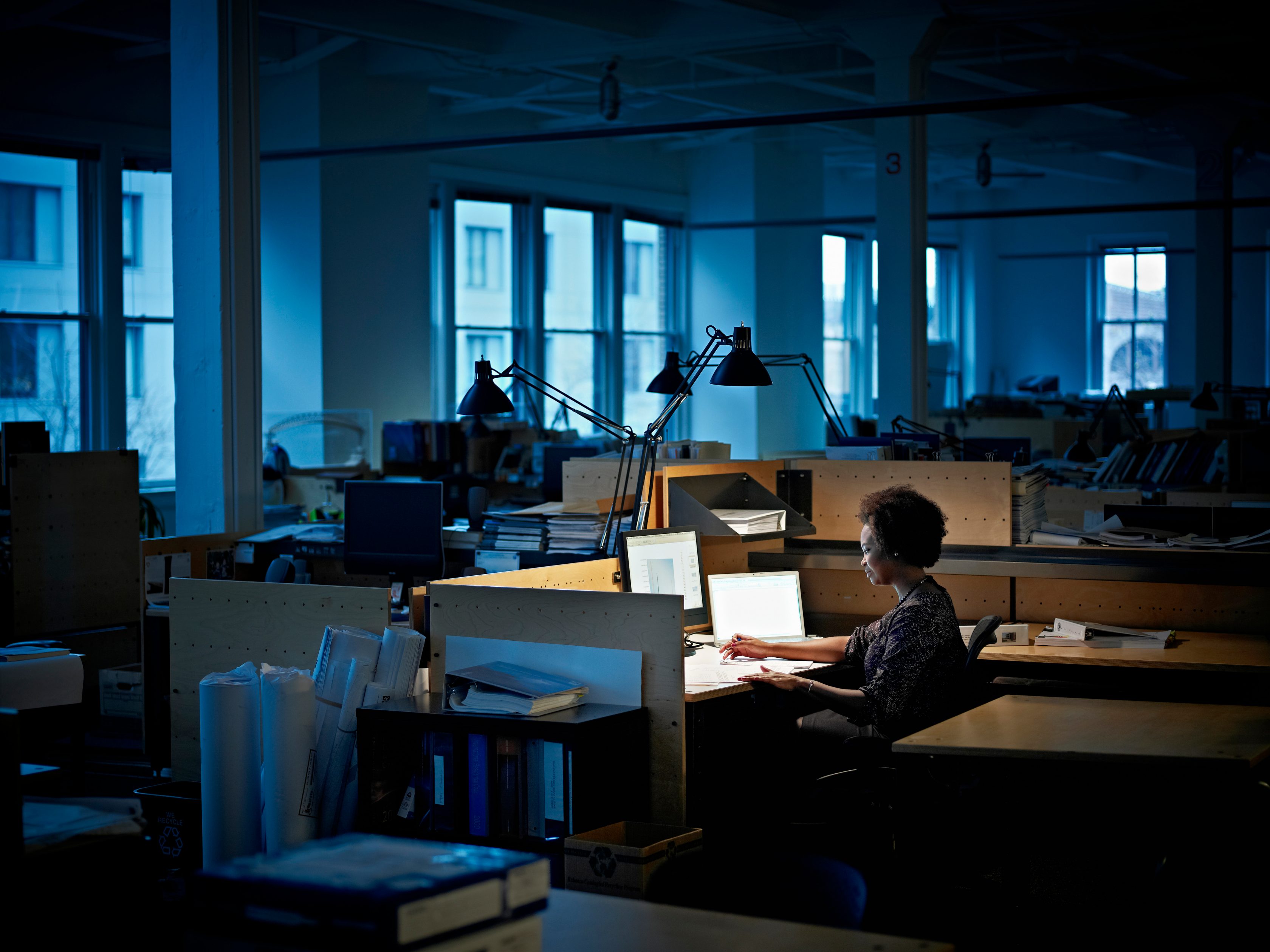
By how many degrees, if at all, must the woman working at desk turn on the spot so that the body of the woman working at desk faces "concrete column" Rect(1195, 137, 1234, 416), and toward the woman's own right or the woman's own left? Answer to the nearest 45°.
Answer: approximately 90° to the woman's own right

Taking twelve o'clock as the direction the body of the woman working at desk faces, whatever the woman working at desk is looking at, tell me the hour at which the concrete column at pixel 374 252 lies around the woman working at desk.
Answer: The concrete column is roughly at 2 o'clock from the woman working at desk.

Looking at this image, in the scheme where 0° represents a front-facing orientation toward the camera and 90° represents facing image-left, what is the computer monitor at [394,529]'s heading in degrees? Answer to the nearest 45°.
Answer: approximately 0°

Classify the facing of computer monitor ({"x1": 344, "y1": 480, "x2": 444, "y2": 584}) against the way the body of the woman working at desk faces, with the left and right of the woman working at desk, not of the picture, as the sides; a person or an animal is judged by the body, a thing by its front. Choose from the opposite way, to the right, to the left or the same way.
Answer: to the left

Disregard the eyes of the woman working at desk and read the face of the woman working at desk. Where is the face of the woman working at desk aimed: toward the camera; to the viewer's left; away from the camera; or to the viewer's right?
to the viewer's left

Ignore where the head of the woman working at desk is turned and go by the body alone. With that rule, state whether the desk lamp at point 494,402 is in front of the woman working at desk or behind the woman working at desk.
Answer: in front

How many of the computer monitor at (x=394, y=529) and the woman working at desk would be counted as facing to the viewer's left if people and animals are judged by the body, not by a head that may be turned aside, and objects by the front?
1

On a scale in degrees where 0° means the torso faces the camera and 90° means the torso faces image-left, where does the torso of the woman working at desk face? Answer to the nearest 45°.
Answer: approximately 90°

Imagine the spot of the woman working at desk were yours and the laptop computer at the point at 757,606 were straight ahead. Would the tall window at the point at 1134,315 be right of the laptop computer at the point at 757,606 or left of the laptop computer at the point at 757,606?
right

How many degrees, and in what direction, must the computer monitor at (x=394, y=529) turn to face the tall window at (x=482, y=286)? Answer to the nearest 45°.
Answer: approximately 180°

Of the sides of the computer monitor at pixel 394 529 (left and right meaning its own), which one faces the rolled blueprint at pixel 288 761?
front

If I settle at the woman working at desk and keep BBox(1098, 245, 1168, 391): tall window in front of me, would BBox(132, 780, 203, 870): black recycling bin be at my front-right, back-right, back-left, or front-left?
back-left

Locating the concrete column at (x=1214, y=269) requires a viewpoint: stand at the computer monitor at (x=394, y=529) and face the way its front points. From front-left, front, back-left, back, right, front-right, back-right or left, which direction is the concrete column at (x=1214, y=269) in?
back-left

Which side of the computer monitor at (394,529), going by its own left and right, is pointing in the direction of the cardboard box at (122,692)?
right
